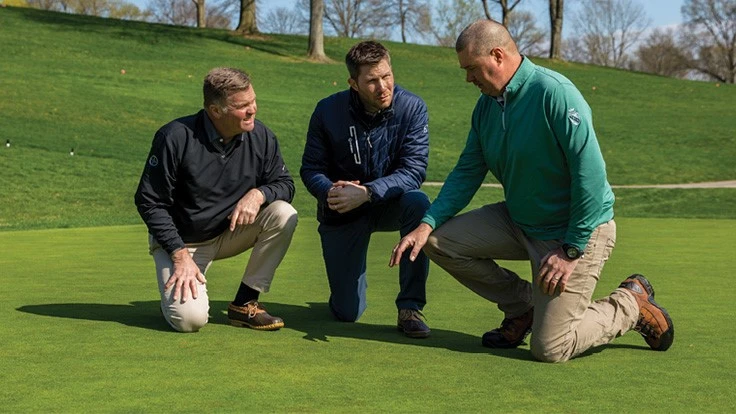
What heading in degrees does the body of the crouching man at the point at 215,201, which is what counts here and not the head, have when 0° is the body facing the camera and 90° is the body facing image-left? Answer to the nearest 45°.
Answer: approximately 315°

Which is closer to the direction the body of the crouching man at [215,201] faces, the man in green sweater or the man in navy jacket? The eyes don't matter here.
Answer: the man in green sweater

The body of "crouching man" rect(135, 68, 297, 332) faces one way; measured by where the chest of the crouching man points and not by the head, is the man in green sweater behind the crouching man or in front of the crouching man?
in front

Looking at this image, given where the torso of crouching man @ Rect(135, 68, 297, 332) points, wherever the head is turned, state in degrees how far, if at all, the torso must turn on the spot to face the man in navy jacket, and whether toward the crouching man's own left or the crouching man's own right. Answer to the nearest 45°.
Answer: approximately 45° to the crouching man's own left
